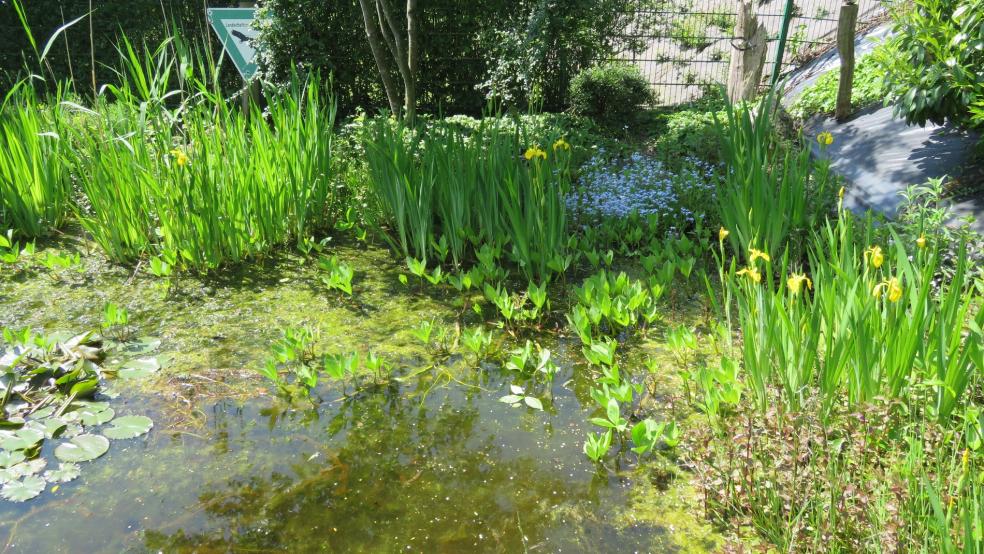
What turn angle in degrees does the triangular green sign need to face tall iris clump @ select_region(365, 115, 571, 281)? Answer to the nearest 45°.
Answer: approximately 45° to its left

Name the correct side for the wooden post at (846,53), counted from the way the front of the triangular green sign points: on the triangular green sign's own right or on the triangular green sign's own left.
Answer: on the triangular green sign's own left

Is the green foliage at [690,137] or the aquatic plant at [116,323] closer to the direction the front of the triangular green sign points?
the aquatic plant

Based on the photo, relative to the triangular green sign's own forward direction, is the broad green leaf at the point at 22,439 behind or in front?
in front

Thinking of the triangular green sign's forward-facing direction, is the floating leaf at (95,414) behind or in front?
in front

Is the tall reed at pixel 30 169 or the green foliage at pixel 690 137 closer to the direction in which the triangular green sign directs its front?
the tall reed

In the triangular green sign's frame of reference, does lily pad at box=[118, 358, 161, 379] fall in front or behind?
in front

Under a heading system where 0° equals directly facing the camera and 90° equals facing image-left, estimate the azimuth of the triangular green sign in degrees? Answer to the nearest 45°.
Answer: approximately 0°

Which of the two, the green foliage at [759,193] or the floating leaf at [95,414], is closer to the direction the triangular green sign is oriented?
the floating leaf
